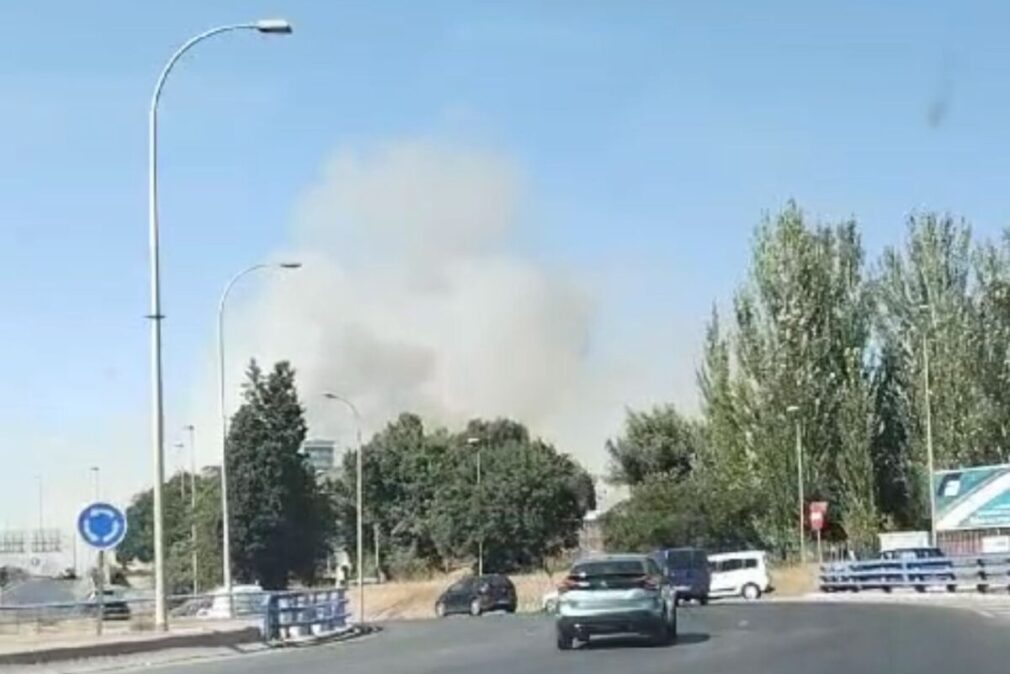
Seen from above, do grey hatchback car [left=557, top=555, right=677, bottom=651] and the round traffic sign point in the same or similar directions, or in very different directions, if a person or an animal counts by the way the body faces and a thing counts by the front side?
very different directions

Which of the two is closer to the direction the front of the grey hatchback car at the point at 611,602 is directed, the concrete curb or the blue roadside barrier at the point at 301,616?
the blue roadside barrier

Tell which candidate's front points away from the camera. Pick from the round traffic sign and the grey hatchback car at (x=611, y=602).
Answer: the grey hatchback car

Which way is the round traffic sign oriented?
toward the camera

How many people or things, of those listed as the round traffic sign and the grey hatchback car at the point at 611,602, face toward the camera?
1

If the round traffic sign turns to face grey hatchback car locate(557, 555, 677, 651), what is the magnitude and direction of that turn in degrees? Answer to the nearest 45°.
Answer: approximately 90° to its left

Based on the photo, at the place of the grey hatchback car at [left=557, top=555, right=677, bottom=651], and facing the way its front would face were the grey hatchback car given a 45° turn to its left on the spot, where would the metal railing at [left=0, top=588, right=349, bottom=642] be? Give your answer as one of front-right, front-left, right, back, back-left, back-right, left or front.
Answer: front

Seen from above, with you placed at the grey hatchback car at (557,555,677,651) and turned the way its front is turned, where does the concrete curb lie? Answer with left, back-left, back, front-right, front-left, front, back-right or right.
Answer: left

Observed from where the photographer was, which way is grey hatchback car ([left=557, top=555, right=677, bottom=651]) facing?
facing away from the viewer

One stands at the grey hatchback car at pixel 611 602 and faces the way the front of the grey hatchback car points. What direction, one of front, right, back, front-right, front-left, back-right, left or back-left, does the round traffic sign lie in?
left
